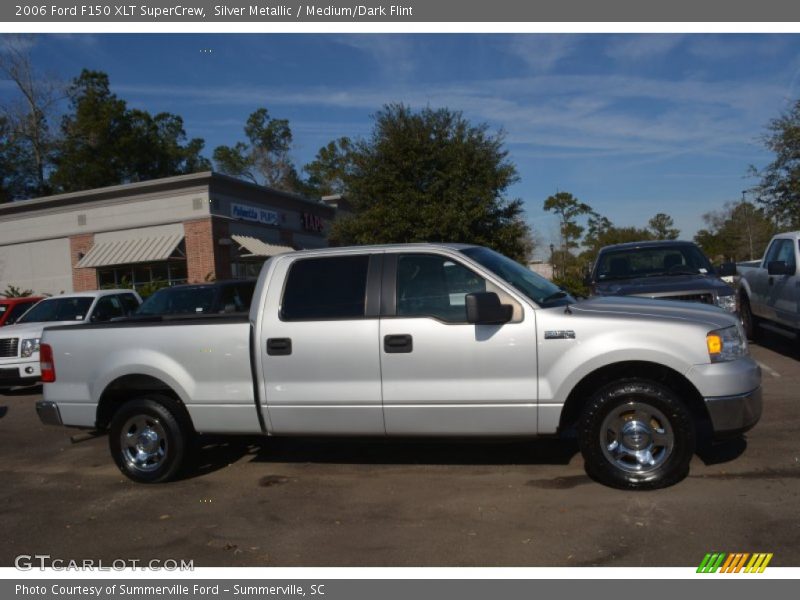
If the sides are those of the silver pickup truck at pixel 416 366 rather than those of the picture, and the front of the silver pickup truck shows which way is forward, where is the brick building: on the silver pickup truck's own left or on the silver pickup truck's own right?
on the silver pickup truck's own left

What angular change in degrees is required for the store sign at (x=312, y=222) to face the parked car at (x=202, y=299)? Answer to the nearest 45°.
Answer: approximately 45° to its right

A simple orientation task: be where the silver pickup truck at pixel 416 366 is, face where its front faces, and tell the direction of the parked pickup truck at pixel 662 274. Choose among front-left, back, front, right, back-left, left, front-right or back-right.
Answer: front-left

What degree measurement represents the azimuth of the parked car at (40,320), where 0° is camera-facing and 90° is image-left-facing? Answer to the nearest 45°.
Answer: approximately 45°

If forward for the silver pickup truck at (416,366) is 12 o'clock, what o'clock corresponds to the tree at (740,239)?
The tree is roughly at 10 o'clock from the silver pickup truck.

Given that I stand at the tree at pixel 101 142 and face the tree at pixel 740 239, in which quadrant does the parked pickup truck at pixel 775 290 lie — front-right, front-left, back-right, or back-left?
front-right

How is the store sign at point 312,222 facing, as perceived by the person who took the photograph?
facing the viewer and to the right of the viewer

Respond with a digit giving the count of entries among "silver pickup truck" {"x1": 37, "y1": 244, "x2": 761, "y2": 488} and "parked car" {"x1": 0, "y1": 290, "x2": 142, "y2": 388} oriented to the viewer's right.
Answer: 1

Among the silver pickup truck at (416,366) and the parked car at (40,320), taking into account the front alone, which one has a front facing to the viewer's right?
the silver pickup truck

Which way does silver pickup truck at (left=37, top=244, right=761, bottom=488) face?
to the viewer's right

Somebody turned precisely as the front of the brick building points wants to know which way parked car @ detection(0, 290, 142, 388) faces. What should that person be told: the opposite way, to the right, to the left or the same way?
to the right

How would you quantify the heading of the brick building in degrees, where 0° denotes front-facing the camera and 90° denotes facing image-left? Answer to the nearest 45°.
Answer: approximately 315°
